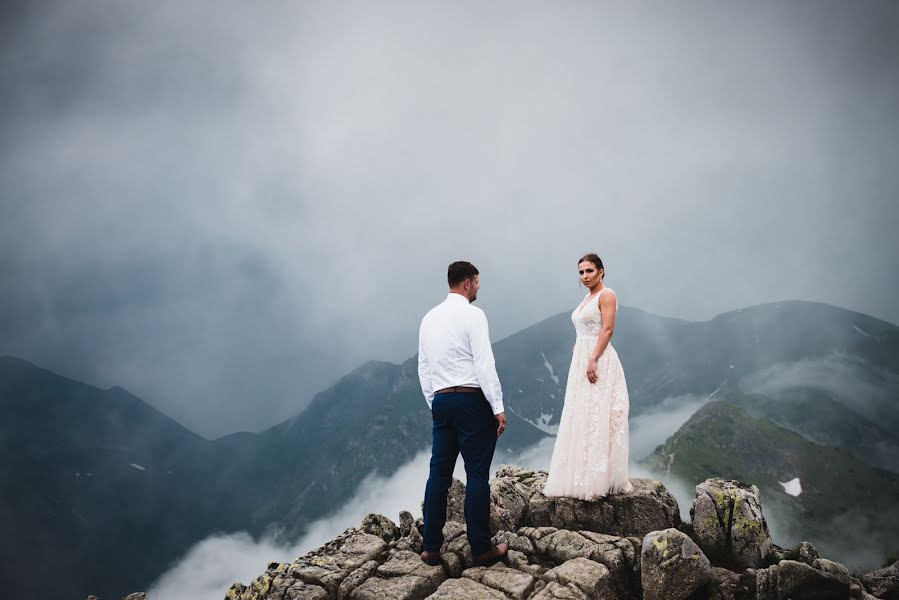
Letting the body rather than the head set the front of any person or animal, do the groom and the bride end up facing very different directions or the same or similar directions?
very different directions

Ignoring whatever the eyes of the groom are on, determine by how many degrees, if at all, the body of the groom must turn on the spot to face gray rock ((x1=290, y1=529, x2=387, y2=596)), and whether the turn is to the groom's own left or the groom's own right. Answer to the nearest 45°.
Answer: approximately 90° to the groom's own left

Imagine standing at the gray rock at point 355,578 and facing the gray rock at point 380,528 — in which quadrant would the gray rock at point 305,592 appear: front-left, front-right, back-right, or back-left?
back-left

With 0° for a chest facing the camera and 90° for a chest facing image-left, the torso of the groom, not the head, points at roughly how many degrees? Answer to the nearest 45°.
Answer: approximately 225°

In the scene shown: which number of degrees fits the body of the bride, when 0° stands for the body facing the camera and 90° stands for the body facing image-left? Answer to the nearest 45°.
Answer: approximately 45°
